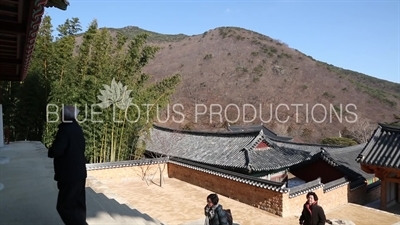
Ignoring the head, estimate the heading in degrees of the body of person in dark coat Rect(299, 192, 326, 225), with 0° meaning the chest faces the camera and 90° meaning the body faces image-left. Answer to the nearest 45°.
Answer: approximately 45°

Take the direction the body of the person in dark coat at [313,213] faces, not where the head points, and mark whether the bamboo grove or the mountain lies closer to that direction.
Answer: the bamboo grove

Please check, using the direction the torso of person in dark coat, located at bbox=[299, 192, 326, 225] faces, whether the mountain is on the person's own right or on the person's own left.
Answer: on the person's own right

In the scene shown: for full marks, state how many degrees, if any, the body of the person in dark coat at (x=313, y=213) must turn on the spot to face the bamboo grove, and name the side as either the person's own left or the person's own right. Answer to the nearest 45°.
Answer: approximately 90° to the person's own right

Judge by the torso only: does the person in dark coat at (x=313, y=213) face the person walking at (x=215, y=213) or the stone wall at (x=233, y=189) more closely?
the person walking

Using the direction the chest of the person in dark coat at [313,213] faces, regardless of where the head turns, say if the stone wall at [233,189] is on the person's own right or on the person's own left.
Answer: on the person's own right
